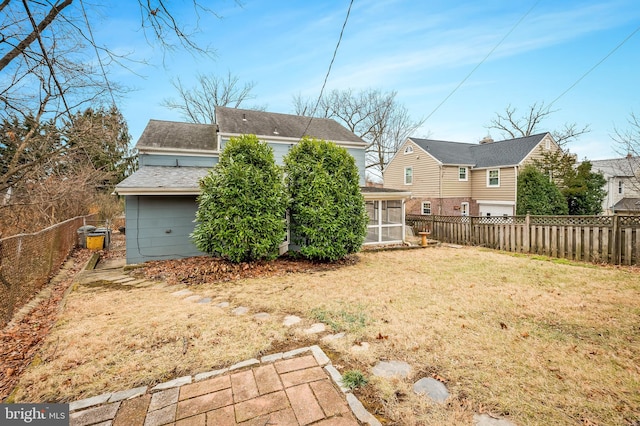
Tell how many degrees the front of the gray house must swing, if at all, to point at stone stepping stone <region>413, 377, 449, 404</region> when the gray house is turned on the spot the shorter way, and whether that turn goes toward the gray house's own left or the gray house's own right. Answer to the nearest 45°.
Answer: approximately 135° to the gray house's own right

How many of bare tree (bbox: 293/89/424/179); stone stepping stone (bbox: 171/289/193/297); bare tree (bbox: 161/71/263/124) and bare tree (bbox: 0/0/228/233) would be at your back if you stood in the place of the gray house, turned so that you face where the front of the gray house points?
2

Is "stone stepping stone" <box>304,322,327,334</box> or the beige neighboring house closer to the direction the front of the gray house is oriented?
the beige neighboring house

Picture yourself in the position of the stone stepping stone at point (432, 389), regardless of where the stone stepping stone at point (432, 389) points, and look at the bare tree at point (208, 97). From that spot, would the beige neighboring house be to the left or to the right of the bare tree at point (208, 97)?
right

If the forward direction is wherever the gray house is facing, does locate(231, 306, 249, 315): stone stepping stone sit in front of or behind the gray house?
behind

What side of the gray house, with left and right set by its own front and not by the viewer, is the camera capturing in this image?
back

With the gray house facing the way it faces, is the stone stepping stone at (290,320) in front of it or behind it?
behind

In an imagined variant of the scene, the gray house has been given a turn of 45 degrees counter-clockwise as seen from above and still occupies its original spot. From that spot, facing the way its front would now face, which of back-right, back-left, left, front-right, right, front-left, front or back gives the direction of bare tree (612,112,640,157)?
back-right

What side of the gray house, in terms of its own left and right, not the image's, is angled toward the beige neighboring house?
right

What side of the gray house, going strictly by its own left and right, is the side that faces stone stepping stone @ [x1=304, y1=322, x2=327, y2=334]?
back

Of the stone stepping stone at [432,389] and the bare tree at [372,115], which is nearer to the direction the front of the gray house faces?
the bare tree

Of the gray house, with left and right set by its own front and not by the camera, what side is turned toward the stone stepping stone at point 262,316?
back

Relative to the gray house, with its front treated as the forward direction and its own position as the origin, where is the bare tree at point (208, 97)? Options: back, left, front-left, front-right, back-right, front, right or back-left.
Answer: front
